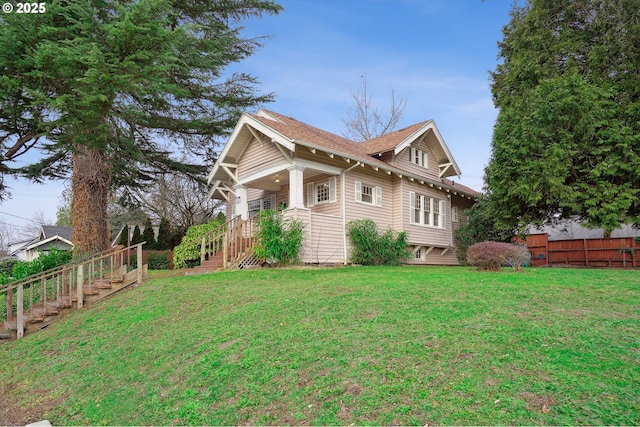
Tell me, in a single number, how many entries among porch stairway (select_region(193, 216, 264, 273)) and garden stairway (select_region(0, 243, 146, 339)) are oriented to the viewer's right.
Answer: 0

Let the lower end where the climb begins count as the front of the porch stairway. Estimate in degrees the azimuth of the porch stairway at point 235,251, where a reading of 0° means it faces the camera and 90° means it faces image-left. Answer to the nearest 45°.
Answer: approximately 45°

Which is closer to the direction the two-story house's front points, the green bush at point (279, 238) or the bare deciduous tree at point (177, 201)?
the green bush

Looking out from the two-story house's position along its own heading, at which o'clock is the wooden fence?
The wooden fence is roughly at 7 o'clock from the two-story house.

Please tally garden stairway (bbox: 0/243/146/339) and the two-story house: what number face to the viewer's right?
0

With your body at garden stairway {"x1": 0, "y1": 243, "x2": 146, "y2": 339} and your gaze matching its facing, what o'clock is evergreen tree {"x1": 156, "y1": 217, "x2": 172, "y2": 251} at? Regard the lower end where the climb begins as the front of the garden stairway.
The evergreen tree is roughly at 5 o'clock from the garden stairway.

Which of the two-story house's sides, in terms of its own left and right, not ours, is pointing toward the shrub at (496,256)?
left

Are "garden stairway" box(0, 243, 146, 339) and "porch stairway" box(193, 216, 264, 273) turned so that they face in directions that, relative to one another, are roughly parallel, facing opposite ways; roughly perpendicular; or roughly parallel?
roughly parallel

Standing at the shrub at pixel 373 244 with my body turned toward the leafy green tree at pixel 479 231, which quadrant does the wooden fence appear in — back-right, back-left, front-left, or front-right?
front-right

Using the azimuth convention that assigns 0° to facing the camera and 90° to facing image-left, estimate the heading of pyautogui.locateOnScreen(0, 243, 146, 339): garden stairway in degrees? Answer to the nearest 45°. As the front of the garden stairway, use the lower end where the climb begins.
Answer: approximately 45°

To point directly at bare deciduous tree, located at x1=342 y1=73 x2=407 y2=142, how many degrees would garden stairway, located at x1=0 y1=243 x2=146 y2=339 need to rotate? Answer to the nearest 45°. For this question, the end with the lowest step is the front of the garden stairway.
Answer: approximately 180°

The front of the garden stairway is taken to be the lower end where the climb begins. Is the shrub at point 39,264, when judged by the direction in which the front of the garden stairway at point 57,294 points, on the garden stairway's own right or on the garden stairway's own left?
on the garden stairway's own right

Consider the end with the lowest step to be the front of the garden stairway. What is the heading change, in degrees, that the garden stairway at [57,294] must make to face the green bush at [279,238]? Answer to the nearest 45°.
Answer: approximately 135° to its left
